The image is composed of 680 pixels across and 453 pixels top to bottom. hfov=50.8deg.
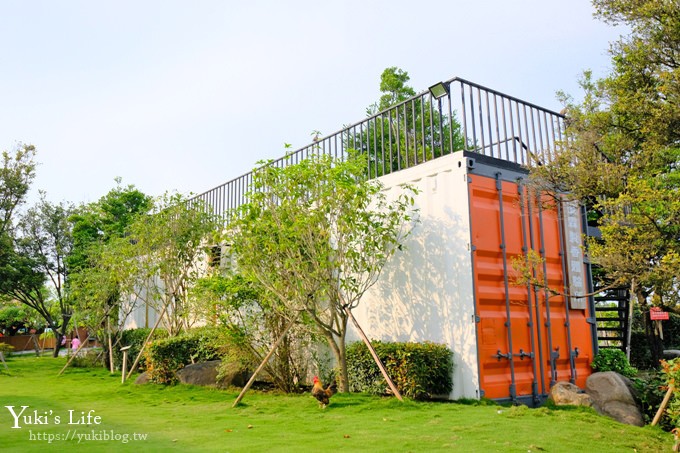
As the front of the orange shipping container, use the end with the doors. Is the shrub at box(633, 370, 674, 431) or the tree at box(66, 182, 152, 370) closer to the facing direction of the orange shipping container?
the shrub

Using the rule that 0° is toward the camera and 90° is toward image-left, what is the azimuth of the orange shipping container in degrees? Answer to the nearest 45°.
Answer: approximately 315°

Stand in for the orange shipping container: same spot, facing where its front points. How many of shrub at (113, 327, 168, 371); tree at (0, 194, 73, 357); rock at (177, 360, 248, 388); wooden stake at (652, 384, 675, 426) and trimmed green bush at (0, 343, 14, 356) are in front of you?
1

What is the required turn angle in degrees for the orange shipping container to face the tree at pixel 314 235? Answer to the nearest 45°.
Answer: approximately 135° to its right

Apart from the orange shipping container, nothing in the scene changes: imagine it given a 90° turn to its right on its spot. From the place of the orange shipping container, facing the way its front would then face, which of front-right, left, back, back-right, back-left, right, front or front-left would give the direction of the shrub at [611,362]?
back

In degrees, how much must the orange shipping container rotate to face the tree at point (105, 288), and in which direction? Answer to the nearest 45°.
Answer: approximately 180°

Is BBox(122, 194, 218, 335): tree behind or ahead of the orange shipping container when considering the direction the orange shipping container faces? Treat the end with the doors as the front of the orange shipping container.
behind

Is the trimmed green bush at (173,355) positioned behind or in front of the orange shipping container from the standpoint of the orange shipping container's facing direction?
behind
